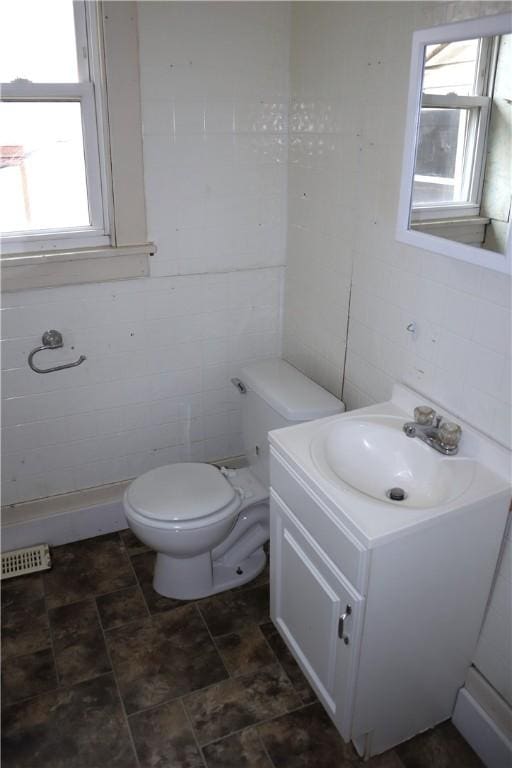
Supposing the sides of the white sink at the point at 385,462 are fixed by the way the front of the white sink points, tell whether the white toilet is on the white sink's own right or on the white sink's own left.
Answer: on the white sink's own right

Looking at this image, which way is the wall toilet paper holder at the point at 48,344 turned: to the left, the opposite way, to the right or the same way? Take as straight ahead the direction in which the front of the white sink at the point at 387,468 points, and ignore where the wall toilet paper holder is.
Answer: to the left

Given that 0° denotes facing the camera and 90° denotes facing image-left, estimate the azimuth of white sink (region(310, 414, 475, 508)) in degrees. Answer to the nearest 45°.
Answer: approximately 45°

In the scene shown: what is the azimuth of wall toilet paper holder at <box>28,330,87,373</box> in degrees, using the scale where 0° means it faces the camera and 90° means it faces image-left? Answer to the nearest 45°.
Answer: approximately 0°

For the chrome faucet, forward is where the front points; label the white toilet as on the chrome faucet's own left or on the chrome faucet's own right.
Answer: on the chrome faucet's own right

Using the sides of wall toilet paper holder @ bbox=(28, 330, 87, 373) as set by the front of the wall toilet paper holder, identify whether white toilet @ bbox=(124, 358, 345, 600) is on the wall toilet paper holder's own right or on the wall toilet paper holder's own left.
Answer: on the wall toilet paper holder's own left

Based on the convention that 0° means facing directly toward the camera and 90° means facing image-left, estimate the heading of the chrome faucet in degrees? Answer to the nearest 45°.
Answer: approximately 45°

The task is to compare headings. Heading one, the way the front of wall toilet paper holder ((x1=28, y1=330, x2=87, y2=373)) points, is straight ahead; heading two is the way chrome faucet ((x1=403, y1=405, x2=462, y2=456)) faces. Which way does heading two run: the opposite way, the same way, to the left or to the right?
to the right

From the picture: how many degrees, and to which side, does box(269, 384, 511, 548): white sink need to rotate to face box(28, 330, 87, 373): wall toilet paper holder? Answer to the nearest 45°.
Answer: approximately 45° to its right
